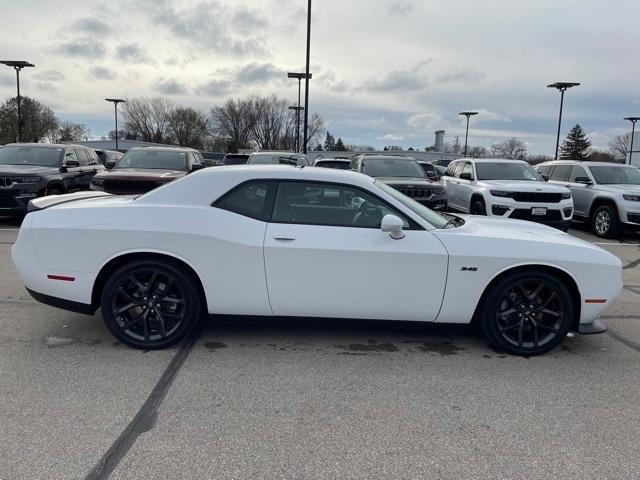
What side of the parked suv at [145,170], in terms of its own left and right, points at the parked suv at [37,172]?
right

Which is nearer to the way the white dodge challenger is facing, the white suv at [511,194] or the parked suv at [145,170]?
the white suv

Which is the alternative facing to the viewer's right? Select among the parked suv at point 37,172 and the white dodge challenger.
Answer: the white dodge challenger

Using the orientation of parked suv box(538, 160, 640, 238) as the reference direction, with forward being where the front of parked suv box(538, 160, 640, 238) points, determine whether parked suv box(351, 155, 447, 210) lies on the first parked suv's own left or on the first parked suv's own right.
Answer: on the first parked suv's own right

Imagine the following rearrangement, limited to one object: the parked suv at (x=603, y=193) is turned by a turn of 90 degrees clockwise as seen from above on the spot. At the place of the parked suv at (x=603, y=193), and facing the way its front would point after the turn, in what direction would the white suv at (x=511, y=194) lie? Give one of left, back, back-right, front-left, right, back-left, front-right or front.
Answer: front

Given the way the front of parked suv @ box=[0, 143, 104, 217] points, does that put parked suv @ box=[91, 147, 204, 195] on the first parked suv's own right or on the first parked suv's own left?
on the first parked suv's own left

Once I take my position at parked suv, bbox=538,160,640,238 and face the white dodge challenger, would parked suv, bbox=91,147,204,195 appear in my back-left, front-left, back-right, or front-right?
front-right

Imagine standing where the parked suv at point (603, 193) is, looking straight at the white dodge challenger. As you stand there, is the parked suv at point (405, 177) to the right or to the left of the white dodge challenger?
right

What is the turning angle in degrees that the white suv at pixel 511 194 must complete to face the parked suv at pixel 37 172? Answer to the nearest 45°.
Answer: approximately 135° to its right

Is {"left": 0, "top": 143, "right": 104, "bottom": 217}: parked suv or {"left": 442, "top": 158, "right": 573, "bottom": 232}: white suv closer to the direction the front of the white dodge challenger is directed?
the white suv

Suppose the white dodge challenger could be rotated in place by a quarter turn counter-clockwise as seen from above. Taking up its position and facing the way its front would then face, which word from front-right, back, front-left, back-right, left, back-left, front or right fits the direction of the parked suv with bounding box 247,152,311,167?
front

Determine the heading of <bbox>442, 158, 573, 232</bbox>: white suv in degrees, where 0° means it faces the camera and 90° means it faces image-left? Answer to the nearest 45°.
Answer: approximately 315°

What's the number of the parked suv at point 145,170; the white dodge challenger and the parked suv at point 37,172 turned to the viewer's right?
1

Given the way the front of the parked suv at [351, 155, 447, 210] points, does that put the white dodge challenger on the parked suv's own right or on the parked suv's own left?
on the parked suv's own right

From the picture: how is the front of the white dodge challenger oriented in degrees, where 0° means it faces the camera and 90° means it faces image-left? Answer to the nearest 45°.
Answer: approximately 270°
